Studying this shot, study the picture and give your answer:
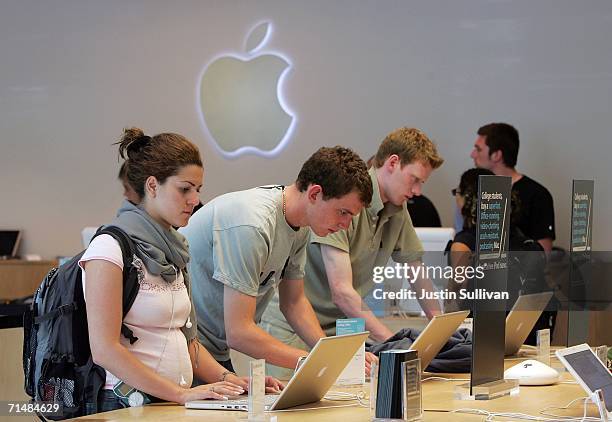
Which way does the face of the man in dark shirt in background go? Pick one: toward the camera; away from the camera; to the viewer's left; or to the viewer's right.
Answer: to the viewer's left

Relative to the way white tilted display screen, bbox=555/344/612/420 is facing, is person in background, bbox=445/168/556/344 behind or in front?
behind

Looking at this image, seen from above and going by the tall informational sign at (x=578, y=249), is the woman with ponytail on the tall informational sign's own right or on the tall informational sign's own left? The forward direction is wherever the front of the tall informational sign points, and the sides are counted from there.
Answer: on the tall informational sign's own right

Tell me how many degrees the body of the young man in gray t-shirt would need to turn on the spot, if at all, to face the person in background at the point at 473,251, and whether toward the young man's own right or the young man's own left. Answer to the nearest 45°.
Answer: approximately 90° to the young man's own left

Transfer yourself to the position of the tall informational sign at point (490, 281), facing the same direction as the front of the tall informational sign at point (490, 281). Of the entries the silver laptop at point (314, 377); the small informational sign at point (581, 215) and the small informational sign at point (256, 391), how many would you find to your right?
2

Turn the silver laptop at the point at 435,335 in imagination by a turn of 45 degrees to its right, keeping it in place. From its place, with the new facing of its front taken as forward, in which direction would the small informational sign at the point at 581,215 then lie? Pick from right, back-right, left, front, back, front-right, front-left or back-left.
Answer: front-right

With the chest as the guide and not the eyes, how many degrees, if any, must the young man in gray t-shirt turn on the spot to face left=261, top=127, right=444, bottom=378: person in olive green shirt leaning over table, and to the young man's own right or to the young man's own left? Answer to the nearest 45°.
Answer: approximately 90° to the young man's own left

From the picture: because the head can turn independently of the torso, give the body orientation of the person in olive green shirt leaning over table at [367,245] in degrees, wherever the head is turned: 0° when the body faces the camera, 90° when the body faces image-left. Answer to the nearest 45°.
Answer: approximately 315°

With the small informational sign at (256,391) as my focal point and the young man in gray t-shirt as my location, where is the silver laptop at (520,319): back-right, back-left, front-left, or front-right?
back-left

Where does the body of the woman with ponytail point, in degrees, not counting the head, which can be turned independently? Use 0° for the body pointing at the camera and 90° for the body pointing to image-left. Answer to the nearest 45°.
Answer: approximately 315°

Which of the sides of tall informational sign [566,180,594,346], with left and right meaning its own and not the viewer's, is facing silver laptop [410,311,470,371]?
right

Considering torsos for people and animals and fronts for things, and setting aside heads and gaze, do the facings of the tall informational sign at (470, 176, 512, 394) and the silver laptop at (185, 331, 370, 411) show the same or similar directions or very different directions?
very different directions
